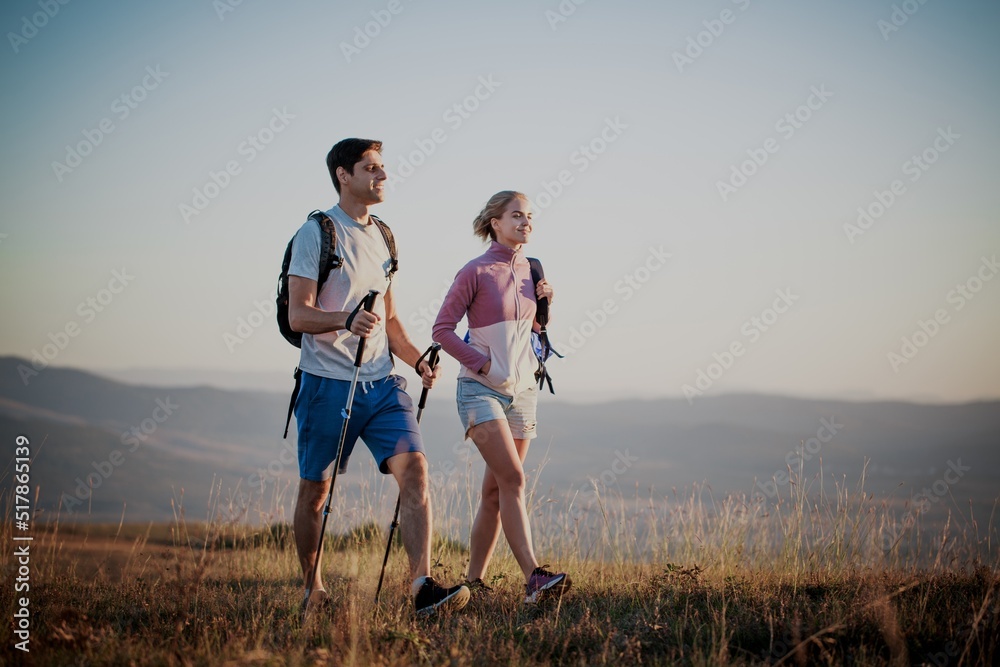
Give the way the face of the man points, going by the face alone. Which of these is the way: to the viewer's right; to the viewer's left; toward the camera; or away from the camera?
to the viewer's right

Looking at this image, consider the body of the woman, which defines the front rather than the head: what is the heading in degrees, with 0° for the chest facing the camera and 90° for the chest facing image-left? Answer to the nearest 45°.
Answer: approximately 315°

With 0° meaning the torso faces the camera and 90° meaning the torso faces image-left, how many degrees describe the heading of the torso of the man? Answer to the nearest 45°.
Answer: approximately 315°
